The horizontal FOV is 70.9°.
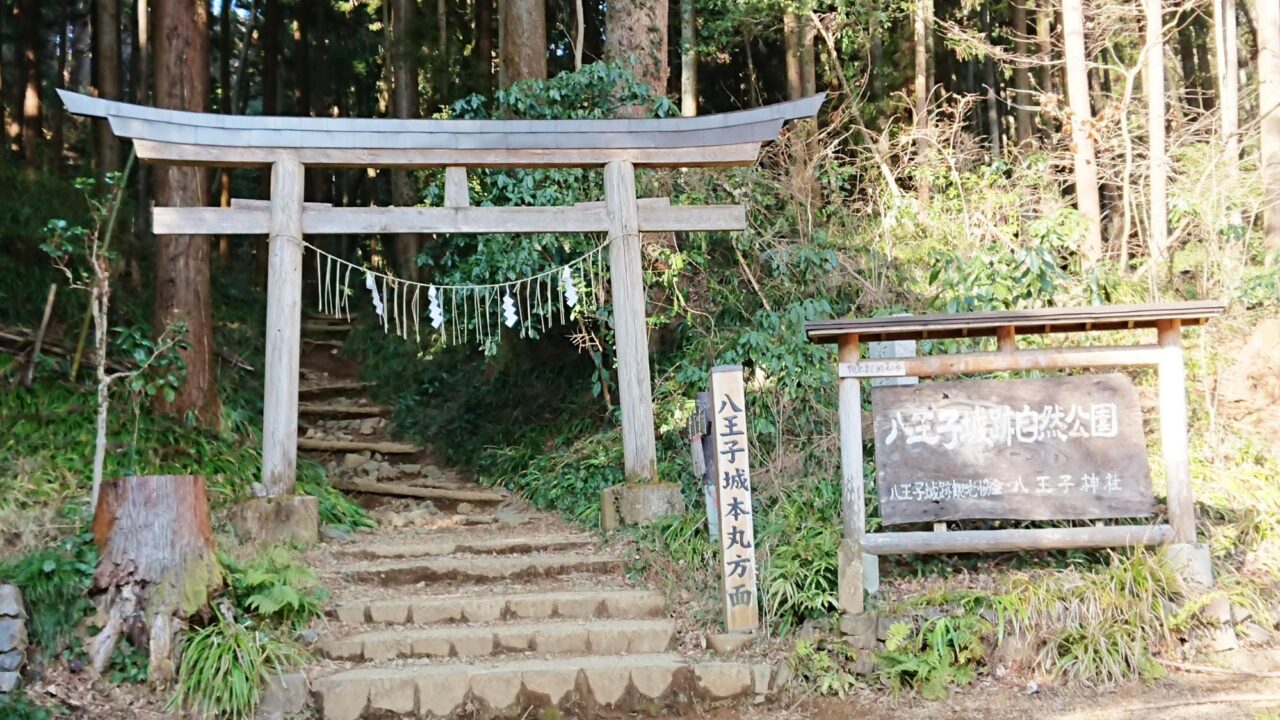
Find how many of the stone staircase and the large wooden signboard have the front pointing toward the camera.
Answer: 2

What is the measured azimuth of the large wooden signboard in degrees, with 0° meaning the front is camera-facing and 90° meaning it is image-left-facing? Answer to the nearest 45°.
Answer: approximately 0°

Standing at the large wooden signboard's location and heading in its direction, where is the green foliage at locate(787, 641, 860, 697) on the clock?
The green foliage is roughly at 2 o'clock from the large wooden signboard.

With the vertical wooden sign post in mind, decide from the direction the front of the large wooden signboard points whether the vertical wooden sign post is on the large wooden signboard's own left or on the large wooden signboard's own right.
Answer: on the large wooden signboard's own right

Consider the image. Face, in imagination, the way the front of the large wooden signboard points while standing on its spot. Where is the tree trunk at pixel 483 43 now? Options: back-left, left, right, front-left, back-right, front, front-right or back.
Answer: back-right

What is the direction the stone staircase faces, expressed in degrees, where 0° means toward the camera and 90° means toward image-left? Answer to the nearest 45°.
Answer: approximately 0°

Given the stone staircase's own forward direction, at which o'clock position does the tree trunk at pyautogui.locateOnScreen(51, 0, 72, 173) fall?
The tree trunk is roughly at 5 o'clock from the stone staircase.

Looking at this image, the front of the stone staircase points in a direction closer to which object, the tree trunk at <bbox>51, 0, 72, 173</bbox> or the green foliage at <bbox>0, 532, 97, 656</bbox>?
the green foliage

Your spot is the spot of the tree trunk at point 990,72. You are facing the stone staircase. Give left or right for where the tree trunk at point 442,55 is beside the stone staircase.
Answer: right

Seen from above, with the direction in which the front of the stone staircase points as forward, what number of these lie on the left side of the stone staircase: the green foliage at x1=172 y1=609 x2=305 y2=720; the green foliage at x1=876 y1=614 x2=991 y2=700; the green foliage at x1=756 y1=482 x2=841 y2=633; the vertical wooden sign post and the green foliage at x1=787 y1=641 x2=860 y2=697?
4
